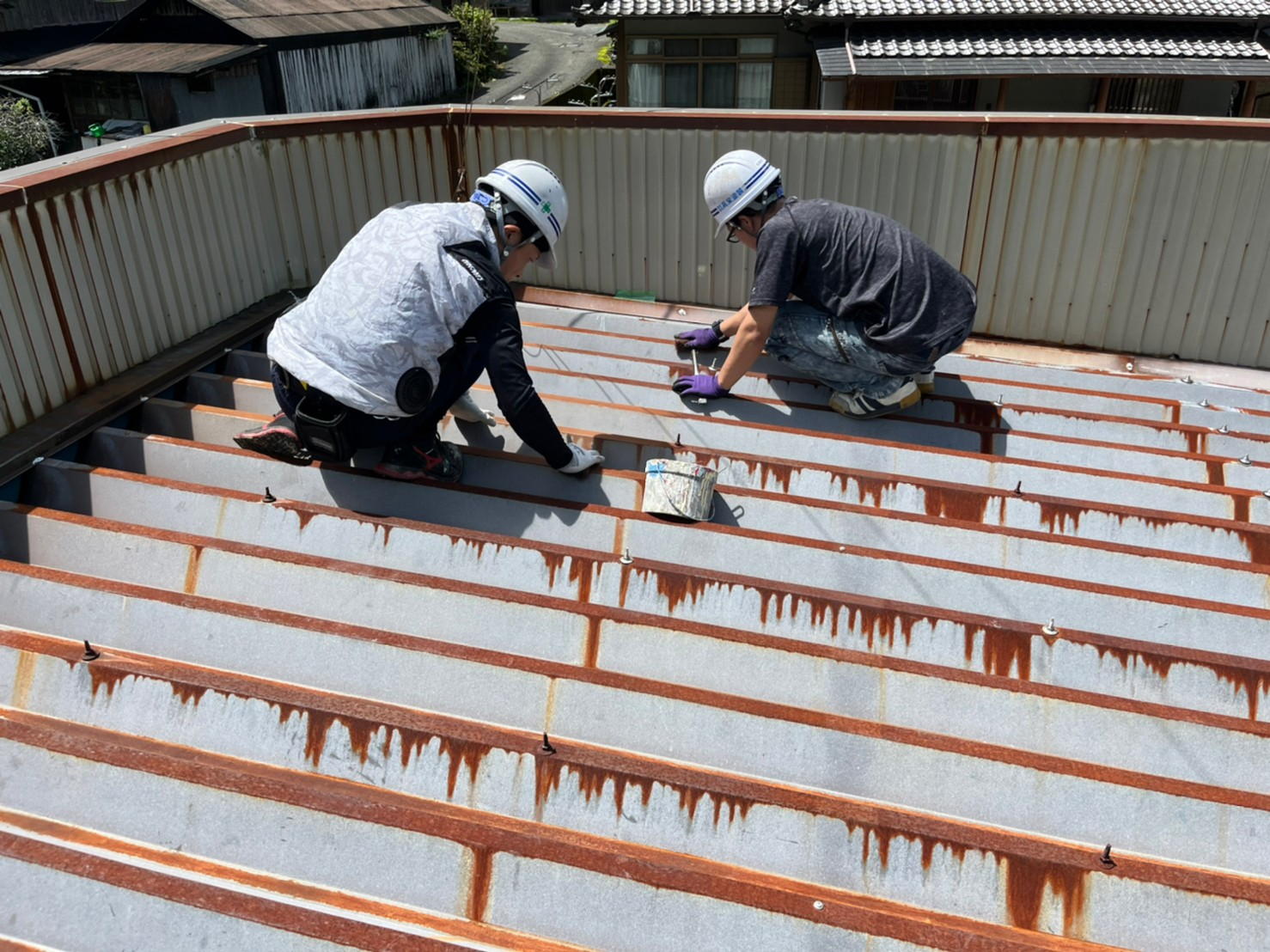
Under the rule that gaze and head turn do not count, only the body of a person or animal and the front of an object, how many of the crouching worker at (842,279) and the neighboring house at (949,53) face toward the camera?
1

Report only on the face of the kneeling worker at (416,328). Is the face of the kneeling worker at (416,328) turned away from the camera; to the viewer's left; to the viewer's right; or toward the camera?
to the viewer's right

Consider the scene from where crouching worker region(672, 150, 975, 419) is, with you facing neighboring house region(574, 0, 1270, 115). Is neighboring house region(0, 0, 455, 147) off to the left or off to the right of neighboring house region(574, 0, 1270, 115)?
left

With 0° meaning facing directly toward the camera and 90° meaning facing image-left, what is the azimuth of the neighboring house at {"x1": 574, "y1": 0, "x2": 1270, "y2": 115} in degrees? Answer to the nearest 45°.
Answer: approximately 0°

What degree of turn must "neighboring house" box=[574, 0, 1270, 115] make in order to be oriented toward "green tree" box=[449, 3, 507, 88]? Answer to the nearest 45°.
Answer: approximately 135° to its right

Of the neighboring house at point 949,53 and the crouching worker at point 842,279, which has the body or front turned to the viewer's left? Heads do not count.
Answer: the crouching worker

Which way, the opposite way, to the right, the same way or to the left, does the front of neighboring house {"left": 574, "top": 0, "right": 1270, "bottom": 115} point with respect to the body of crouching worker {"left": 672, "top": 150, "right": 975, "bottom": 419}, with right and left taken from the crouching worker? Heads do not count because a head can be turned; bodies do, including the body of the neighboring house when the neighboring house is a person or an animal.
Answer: to the left

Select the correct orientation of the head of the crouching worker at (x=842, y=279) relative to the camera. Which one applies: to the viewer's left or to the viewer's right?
to the viewer's left

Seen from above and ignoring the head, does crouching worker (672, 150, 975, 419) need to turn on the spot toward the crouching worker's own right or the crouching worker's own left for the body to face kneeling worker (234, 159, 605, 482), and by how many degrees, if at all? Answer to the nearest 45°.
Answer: approximately 45° to the crouching worker's own left

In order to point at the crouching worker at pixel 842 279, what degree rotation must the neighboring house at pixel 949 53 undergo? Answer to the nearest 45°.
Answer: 0° — it already faces them

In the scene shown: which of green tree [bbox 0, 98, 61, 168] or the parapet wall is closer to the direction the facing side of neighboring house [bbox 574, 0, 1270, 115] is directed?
the parapet wall

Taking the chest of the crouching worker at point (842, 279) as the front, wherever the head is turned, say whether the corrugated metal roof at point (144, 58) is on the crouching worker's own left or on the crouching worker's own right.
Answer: on the crouching worker's own right

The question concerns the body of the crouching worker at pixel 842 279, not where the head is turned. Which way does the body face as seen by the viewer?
to the viewer's left

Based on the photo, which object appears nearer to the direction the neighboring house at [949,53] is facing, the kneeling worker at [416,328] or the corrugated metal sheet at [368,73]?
the kneeling worker

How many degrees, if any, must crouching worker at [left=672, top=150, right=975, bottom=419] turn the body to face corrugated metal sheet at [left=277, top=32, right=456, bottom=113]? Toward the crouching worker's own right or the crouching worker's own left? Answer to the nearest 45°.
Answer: approximately 45° to the crouching worker's own right

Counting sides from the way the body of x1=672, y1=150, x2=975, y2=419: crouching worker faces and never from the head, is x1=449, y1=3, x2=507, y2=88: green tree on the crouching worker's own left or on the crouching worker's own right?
on the crouching worker's own right

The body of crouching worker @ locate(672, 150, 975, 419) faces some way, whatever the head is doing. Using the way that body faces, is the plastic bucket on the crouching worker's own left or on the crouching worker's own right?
on the crouching worker's own left
